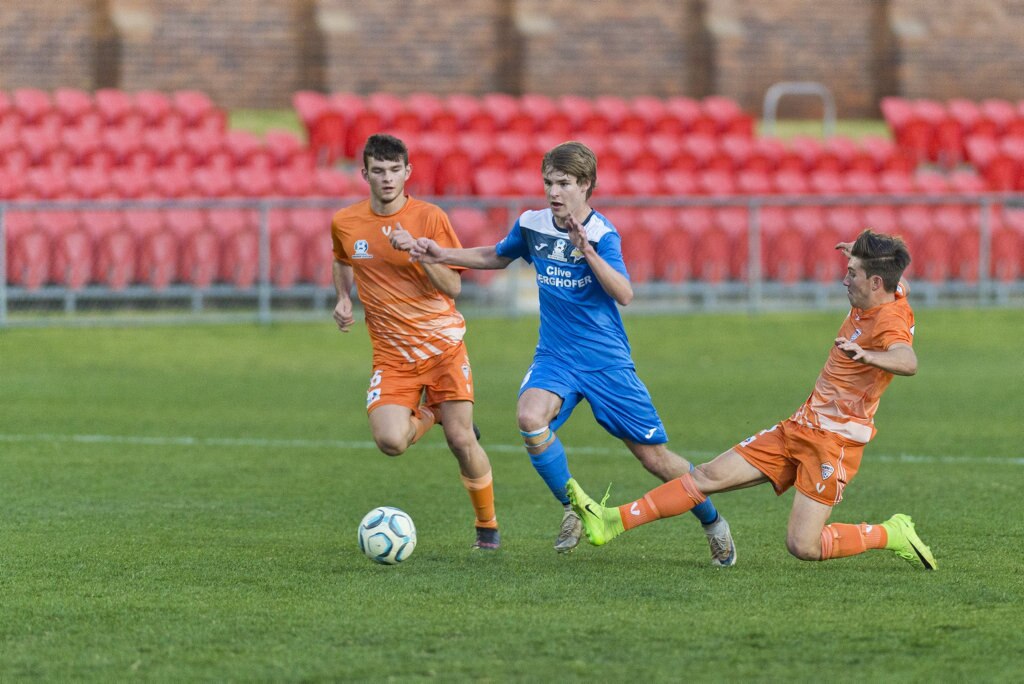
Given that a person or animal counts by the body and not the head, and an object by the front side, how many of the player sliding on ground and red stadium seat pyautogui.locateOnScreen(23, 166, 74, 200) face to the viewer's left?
1

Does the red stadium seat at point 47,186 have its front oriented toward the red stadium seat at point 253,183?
no

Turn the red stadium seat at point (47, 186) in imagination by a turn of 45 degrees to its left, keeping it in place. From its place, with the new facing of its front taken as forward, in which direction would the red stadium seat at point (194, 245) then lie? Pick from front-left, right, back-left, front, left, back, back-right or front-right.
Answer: front

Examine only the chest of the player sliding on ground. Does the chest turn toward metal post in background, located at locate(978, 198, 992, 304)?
no

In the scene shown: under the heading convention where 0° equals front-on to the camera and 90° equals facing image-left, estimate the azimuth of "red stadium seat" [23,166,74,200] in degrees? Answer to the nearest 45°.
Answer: approximately 0°

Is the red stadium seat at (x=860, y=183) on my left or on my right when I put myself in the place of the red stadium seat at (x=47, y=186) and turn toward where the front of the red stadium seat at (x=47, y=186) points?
on my left

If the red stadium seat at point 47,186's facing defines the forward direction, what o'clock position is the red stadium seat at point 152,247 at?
the red stadium seat at point 152,247 is roughly at 11 o'clock from the red stadium seat at point 47,186.

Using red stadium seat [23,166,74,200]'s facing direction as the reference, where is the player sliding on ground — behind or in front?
in front

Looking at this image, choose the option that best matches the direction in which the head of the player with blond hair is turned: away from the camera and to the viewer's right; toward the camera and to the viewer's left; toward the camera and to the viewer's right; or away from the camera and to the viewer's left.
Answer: toward the camera and to the viewer's left

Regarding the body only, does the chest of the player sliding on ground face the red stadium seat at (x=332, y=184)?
no

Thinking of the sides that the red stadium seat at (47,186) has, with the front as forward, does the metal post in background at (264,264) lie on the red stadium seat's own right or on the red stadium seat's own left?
on the red stadium seat's own left

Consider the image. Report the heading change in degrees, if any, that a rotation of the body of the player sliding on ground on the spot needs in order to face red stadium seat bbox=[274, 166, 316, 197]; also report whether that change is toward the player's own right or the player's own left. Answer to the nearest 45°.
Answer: approximately 45° to the player's own right

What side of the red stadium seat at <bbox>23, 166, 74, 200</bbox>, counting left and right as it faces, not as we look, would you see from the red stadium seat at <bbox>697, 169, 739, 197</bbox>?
left

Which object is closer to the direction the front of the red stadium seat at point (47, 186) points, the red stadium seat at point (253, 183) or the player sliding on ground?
the player sliding on ground

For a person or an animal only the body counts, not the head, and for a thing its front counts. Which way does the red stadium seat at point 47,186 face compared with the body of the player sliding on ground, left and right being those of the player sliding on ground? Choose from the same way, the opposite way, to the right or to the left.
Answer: to the left

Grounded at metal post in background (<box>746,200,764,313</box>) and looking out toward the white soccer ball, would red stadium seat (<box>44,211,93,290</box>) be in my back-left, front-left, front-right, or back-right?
front-right

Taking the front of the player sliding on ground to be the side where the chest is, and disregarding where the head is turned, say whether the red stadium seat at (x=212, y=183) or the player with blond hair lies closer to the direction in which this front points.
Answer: the player with blond hair

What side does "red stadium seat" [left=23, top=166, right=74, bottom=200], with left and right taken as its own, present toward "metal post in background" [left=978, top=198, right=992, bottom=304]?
left

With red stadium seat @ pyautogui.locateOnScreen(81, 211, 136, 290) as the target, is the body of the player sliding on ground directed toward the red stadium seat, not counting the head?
no

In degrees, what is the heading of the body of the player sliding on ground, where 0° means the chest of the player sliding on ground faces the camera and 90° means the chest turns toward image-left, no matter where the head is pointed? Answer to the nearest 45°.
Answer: approximately 90°

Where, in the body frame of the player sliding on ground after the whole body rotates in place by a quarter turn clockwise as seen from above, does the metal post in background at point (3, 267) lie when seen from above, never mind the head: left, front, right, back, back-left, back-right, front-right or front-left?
front-left

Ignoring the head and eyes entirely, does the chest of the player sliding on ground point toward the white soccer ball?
yes
